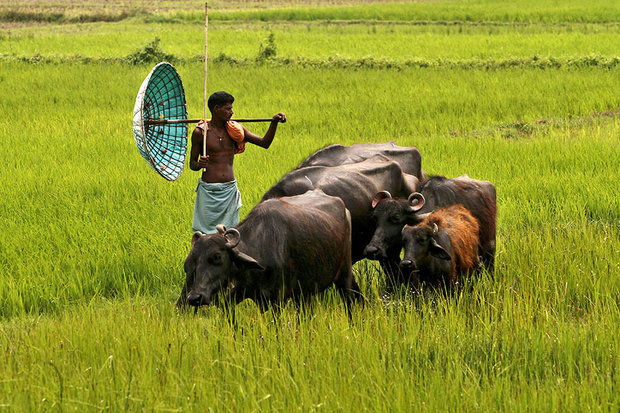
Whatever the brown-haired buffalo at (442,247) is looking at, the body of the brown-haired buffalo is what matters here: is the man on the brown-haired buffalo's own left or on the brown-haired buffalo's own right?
on the brown-haired buffalo's own right

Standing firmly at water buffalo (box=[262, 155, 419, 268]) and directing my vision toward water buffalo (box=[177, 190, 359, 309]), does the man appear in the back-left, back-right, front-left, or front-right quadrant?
front-right

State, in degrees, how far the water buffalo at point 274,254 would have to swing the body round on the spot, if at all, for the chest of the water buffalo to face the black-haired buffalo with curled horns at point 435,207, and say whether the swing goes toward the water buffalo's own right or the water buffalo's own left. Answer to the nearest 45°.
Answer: approximately 180°

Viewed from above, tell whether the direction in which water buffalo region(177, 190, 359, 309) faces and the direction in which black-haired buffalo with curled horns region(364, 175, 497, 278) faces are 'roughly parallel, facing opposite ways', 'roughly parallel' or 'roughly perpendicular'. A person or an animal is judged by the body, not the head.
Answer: roughly parallel

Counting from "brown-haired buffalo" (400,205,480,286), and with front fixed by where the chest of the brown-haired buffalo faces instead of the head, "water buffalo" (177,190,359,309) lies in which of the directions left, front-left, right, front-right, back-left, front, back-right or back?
front

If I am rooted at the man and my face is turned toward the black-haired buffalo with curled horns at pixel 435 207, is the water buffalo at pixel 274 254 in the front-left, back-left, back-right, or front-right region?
front-right

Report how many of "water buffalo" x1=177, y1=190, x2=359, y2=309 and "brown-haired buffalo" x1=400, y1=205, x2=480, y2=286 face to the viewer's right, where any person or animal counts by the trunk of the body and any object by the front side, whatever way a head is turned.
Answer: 0

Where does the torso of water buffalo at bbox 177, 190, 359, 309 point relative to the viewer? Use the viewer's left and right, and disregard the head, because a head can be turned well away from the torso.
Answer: facing the viewer and to the left of the viewer

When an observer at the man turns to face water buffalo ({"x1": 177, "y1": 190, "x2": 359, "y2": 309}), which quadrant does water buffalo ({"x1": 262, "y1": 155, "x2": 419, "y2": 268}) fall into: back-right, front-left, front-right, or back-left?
front-left

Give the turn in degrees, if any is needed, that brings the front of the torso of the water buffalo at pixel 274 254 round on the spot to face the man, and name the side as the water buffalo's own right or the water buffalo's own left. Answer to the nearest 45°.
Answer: approximately 135° to the water buffalo's own right

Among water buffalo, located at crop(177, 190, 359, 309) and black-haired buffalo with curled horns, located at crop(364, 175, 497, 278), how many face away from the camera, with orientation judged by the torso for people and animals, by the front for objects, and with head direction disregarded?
0
